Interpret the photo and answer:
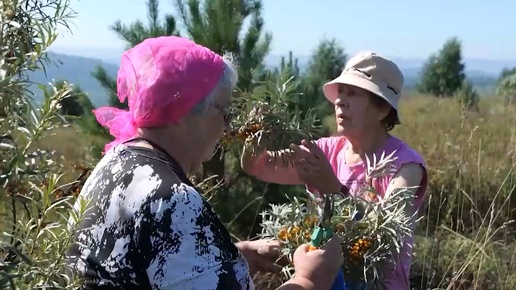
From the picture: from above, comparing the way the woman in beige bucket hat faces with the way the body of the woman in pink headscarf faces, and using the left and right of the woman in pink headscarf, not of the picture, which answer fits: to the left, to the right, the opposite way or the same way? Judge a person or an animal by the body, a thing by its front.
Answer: the opposite way

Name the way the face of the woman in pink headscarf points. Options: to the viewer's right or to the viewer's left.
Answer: to the viewer's right

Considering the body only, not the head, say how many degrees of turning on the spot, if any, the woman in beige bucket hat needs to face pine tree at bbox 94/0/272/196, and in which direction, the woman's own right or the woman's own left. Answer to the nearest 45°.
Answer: approximately 90° to the woman's own right

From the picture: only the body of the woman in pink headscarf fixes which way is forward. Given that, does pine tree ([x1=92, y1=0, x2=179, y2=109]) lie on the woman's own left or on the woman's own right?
on the woman's own left

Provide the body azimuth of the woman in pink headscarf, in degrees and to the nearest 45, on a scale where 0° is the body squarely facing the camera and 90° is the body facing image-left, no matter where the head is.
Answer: approximately 225°

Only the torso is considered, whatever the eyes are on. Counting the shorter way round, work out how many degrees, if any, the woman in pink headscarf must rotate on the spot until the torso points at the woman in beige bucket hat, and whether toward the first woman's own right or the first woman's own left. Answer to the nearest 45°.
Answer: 0° — they already face them
